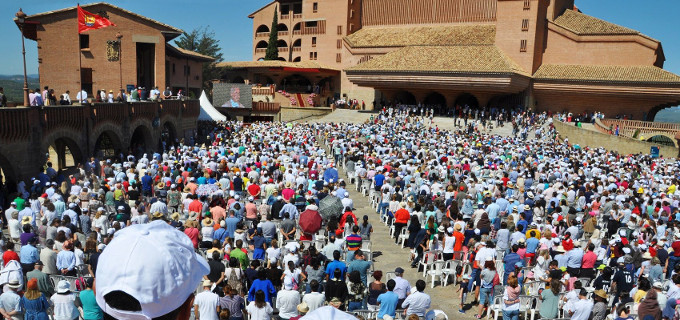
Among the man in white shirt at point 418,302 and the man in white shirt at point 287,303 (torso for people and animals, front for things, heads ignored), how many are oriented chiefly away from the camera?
2

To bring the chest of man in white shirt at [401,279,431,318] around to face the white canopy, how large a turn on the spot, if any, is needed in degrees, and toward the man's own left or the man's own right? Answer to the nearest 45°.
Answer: approximately 45° to the man's own left

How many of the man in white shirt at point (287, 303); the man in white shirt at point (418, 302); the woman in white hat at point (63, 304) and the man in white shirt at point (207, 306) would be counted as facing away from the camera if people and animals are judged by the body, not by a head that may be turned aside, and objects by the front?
4

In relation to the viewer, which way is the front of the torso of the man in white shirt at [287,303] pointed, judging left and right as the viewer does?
facing away from the viewer

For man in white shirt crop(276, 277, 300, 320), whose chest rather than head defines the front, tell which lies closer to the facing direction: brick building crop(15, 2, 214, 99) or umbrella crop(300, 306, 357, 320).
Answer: the brick building

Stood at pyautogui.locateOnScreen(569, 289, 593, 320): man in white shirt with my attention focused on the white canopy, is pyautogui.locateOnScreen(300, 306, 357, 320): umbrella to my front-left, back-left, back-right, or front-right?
back-left

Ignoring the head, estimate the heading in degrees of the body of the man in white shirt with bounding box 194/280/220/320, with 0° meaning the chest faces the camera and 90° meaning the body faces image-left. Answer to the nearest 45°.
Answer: approximately 180°

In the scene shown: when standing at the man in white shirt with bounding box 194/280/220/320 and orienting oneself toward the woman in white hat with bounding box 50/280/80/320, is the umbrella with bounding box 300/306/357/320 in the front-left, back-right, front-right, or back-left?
back-left

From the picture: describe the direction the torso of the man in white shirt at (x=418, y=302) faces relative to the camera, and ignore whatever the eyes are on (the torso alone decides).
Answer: away from the camera

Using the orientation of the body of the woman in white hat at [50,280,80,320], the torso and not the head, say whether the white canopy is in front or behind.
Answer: in front

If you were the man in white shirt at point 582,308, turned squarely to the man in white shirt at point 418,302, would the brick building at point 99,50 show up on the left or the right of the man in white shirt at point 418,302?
right

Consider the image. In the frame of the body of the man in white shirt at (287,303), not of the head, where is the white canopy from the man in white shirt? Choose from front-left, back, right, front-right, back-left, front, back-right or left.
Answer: front

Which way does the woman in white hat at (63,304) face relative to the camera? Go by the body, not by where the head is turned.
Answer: away from the camera

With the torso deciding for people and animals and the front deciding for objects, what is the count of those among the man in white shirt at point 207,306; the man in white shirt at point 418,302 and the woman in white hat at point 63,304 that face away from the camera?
3

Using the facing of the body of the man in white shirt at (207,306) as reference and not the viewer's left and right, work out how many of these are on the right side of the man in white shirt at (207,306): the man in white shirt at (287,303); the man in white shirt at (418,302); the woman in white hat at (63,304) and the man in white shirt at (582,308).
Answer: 3

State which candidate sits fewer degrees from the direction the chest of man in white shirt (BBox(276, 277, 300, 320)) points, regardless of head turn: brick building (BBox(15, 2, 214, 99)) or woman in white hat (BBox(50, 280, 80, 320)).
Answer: the brick building

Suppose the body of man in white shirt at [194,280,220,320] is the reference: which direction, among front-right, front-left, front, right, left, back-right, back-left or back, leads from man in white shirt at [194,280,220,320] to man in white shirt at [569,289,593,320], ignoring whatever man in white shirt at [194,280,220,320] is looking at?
right
